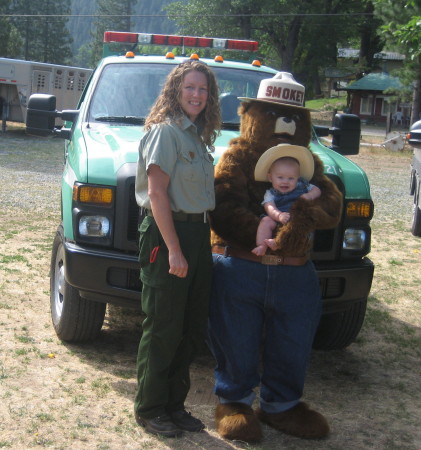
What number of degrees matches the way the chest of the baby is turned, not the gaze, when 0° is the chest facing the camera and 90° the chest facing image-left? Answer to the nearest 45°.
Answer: approximately 0°

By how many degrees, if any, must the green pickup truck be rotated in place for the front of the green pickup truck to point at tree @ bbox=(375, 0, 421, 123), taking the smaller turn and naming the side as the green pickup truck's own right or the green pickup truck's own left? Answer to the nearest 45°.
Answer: approximately 180°

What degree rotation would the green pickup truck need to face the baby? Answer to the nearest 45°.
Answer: approximately 45° to its left

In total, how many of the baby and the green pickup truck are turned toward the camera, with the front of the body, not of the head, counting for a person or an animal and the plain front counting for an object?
2

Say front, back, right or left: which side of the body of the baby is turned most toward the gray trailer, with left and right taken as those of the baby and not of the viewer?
back

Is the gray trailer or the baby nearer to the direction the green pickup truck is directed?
the baby

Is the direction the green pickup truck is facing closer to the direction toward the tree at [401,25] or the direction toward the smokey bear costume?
the smokey bear costume

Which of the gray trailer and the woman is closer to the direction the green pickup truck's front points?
the woman

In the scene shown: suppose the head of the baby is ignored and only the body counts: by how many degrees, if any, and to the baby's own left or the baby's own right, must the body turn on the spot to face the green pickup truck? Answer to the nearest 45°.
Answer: approximately 135° to the baby's own right
